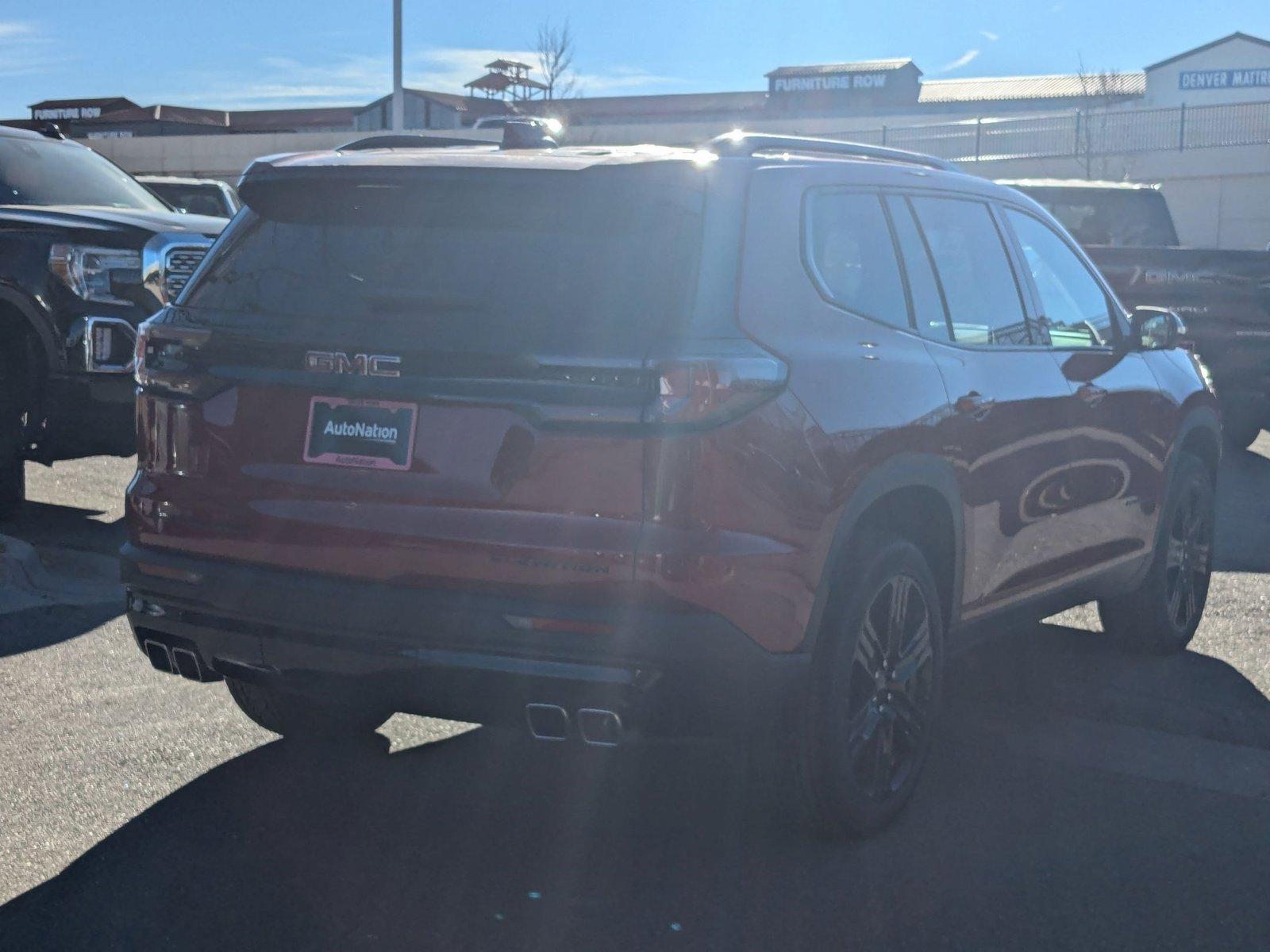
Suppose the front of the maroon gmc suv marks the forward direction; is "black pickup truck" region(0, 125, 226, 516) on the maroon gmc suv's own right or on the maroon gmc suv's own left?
on the maroon gmc suv's own left

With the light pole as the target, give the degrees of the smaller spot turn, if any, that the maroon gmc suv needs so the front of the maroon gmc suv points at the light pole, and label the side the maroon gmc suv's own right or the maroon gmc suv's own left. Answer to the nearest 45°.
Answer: approximately 45° to the maroon gmc suv's own left

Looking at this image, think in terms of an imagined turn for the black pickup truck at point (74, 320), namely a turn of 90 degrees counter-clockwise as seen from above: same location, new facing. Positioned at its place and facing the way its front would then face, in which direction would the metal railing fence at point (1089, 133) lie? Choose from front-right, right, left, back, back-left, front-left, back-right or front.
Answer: front

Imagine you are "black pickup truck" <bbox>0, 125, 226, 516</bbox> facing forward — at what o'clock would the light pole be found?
The light pole is roughly at 8 o'clock from the black pickup truck.

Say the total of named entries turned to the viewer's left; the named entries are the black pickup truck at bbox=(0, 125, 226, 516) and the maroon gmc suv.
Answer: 0

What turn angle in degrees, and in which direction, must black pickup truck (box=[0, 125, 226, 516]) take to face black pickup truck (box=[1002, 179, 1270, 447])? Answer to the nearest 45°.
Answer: approximately 45° to its left

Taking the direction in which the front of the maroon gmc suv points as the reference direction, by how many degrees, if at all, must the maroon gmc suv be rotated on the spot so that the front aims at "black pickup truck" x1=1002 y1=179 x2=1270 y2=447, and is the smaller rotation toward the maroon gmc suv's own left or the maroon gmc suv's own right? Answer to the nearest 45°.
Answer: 0° — it already faces it

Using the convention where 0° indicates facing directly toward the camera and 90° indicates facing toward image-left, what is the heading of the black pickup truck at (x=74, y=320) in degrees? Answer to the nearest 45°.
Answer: approximately 315°

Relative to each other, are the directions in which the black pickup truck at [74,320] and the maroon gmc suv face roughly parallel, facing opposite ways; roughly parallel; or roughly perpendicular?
roughly perpendicular

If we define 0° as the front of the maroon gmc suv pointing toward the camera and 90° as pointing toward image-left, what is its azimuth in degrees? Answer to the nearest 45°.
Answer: approximately 225°
